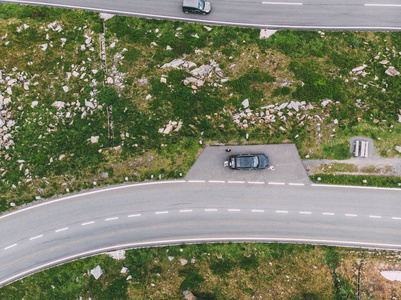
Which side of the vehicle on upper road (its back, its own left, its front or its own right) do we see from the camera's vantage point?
right

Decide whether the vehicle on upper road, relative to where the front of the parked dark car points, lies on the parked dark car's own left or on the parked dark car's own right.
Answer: on the parked dark car's own left

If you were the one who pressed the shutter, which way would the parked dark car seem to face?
facing to the right of the viewer

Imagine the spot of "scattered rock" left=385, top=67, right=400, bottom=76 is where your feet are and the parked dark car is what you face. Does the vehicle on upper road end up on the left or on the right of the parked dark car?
right

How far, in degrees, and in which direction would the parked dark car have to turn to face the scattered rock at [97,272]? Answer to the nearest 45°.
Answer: approximately 135° to its right

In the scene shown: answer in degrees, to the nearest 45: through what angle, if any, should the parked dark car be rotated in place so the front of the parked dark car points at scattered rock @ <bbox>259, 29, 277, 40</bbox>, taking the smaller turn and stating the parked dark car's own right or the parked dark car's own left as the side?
approximately 90° to the parked dark car's own left

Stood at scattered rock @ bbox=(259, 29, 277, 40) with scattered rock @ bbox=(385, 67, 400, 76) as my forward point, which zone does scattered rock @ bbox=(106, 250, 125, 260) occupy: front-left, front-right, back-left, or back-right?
back-right
